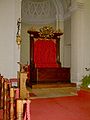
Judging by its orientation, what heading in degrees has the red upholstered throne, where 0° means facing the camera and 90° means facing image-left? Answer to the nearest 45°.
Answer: approximately 315°
